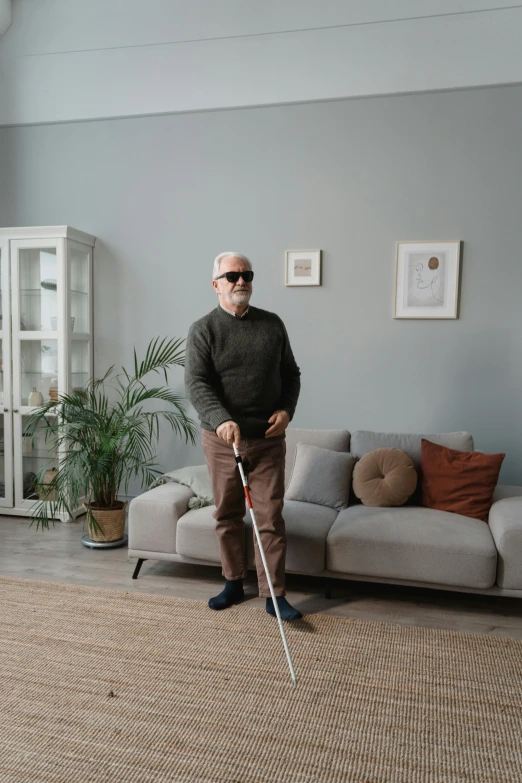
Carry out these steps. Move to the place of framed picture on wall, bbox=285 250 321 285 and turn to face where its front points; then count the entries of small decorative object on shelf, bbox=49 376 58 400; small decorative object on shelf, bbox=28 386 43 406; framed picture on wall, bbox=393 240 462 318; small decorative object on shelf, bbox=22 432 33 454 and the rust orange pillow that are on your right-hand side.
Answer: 3

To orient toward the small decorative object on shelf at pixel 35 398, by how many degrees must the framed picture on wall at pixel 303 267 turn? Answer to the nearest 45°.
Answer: approximately 90° to its right

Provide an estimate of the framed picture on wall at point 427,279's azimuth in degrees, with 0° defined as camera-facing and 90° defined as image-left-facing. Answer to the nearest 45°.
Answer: approximately 0°

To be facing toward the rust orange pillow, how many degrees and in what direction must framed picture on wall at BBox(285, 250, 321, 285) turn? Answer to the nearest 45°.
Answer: approximately 45° to its left

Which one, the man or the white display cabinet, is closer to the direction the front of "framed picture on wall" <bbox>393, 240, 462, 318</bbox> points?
the man

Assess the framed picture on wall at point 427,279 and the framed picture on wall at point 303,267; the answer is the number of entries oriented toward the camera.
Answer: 2

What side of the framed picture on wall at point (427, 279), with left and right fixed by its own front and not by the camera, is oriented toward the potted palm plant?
right

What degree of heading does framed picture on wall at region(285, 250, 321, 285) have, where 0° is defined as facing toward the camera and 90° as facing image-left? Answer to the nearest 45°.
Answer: approximately 0°

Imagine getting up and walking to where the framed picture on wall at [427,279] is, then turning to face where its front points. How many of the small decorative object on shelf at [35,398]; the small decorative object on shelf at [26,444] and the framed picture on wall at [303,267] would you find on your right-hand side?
3

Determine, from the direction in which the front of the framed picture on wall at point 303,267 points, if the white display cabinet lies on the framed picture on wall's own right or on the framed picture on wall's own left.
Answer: on the framed picture on wall's own right

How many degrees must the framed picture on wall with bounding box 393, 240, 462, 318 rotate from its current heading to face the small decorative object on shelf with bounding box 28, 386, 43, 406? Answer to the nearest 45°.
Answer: approximately 90° to its right

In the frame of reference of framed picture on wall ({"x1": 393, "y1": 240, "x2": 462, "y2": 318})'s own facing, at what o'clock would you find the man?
The man is roughly at 1 o'clock from the framed picture on wall.
